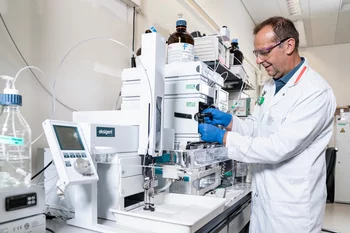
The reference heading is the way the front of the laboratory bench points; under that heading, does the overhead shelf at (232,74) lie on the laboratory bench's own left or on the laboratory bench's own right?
on the laboratory bench's own left

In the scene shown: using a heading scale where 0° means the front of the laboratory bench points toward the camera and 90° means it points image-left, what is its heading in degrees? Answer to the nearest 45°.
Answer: approximately 315°

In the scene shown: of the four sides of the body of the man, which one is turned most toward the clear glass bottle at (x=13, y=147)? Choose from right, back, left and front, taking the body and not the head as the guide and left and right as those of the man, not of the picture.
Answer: front

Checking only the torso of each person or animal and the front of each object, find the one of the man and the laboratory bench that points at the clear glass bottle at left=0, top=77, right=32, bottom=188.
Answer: the man

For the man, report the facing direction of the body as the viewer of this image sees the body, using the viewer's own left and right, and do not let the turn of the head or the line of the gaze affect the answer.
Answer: facing the viewer and to the left of the viewer

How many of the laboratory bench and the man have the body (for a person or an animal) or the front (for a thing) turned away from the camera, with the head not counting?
0

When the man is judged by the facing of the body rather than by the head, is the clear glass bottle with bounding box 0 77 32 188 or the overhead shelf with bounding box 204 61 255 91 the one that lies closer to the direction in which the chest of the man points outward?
the clear glass bottle
